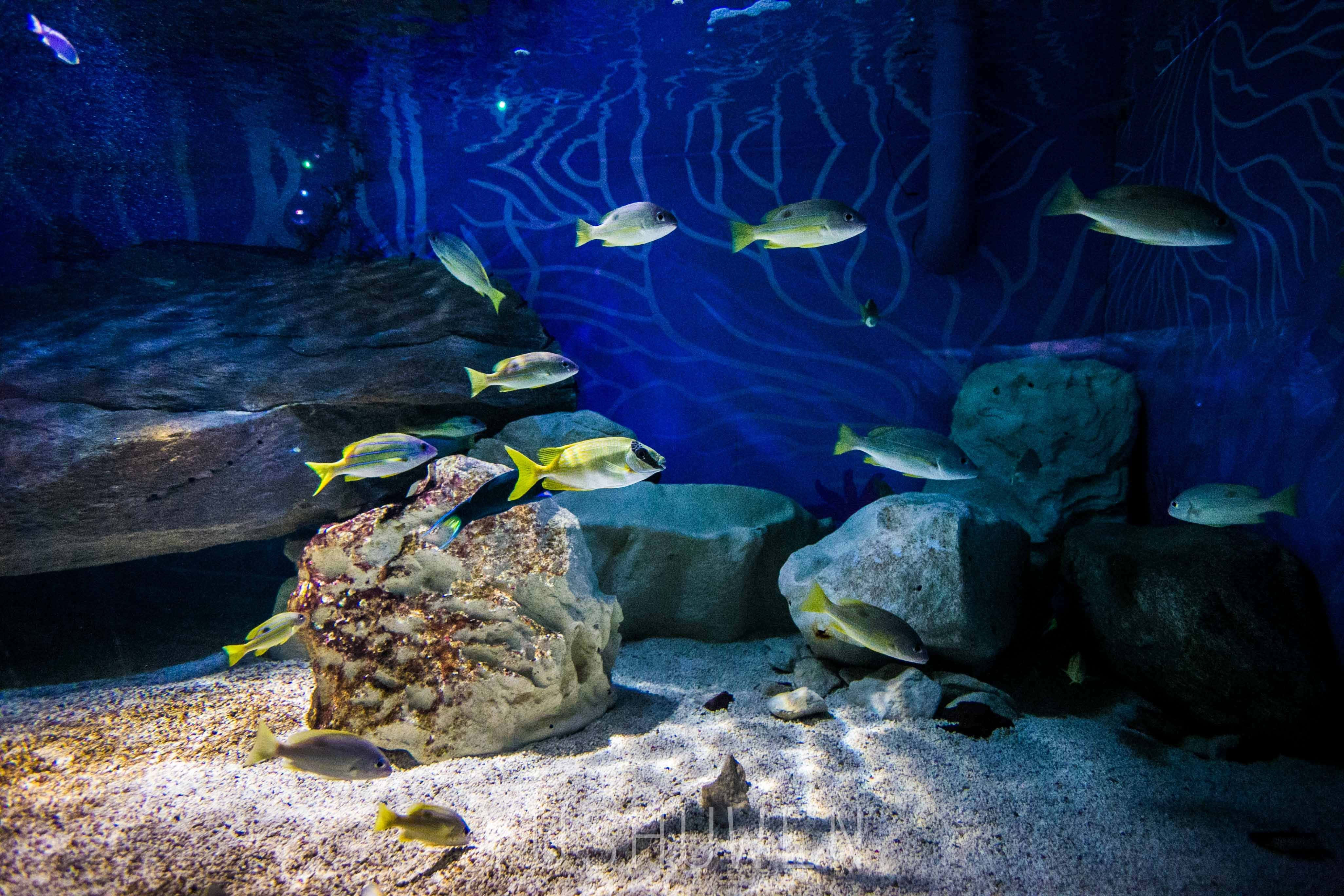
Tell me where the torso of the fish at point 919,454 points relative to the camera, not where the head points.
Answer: to the viewer's right

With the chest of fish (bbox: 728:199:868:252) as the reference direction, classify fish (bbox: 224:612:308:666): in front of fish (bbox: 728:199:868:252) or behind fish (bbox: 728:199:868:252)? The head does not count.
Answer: behind

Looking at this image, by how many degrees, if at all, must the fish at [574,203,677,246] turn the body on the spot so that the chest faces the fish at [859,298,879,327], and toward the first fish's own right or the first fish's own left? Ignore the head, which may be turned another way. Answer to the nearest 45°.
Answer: approximately 45° to the first fish's own left

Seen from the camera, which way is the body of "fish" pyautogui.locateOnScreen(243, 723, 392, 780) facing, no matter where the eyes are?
to the viewer's right

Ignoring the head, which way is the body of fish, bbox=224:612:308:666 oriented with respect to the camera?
to the viewer's right

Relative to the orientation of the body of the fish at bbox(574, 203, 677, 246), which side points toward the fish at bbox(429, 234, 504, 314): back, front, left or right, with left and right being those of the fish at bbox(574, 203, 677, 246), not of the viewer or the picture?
back

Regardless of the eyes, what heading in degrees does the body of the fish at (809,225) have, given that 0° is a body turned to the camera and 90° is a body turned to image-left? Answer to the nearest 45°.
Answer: approximately 270°

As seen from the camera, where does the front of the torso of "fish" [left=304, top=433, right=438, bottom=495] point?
to the viewer's right

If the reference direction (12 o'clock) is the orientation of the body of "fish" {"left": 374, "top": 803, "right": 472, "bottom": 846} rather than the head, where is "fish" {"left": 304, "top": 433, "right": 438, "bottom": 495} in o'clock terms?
"fish" {"left": 304, "top": 433, "right": 438, "bottom": 495} is roughly at 9 o'clock from "fish" {"left": 374, "top": 803, "right": 472, "bottom": 846}.

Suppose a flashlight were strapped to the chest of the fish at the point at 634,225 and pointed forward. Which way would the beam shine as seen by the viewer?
to the viewer's right

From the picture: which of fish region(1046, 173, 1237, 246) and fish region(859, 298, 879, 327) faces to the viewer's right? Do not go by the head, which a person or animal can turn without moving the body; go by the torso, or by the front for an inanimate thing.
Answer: fish region(1046, 173, 1237, 246)

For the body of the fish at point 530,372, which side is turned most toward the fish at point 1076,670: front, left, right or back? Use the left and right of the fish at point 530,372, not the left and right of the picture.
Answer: front

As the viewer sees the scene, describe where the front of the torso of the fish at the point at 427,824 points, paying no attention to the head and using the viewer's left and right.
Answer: facing to the right of the viewer

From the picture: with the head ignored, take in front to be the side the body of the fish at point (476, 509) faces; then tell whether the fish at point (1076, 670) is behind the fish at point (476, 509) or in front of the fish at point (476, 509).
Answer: in front
